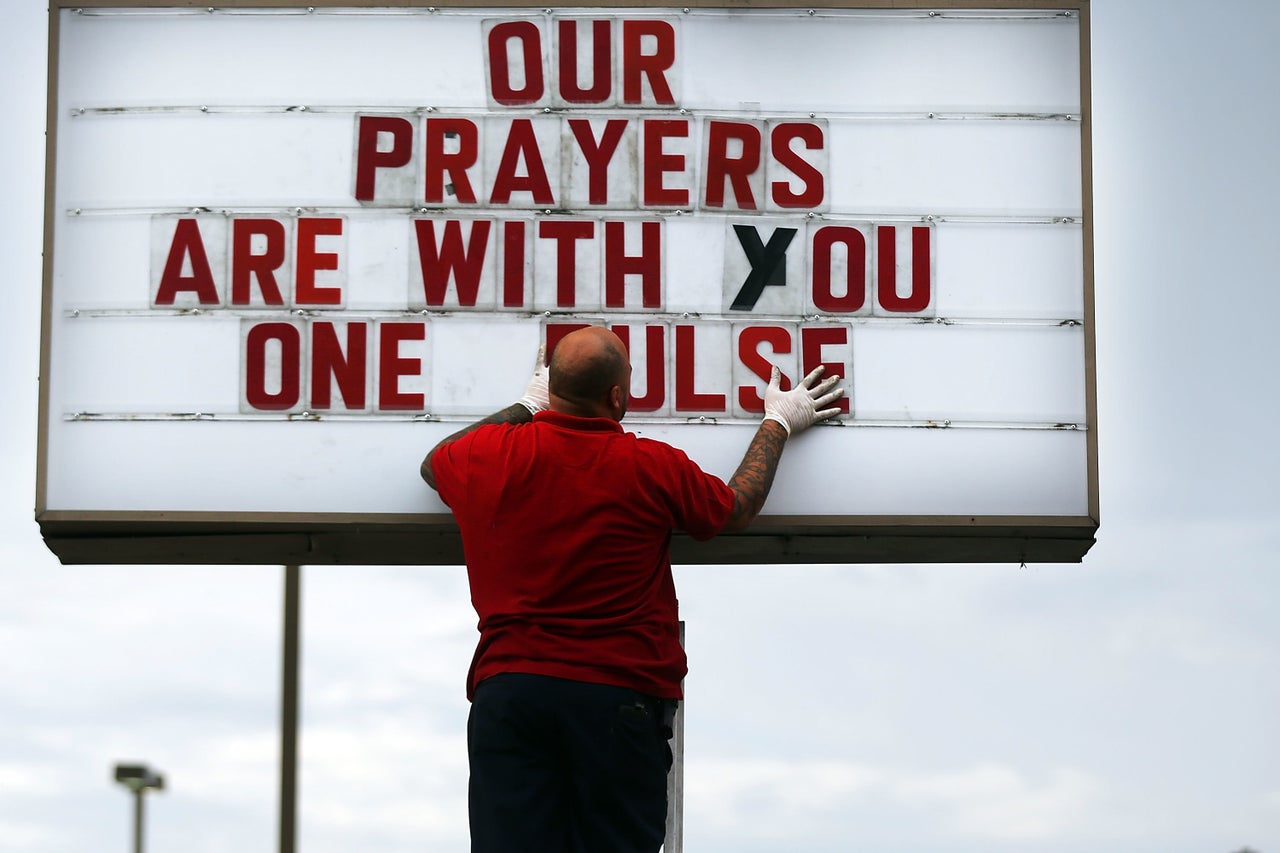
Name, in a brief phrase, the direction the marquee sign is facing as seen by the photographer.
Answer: facing the viewer

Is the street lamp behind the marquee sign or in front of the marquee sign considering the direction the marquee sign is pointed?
behind
